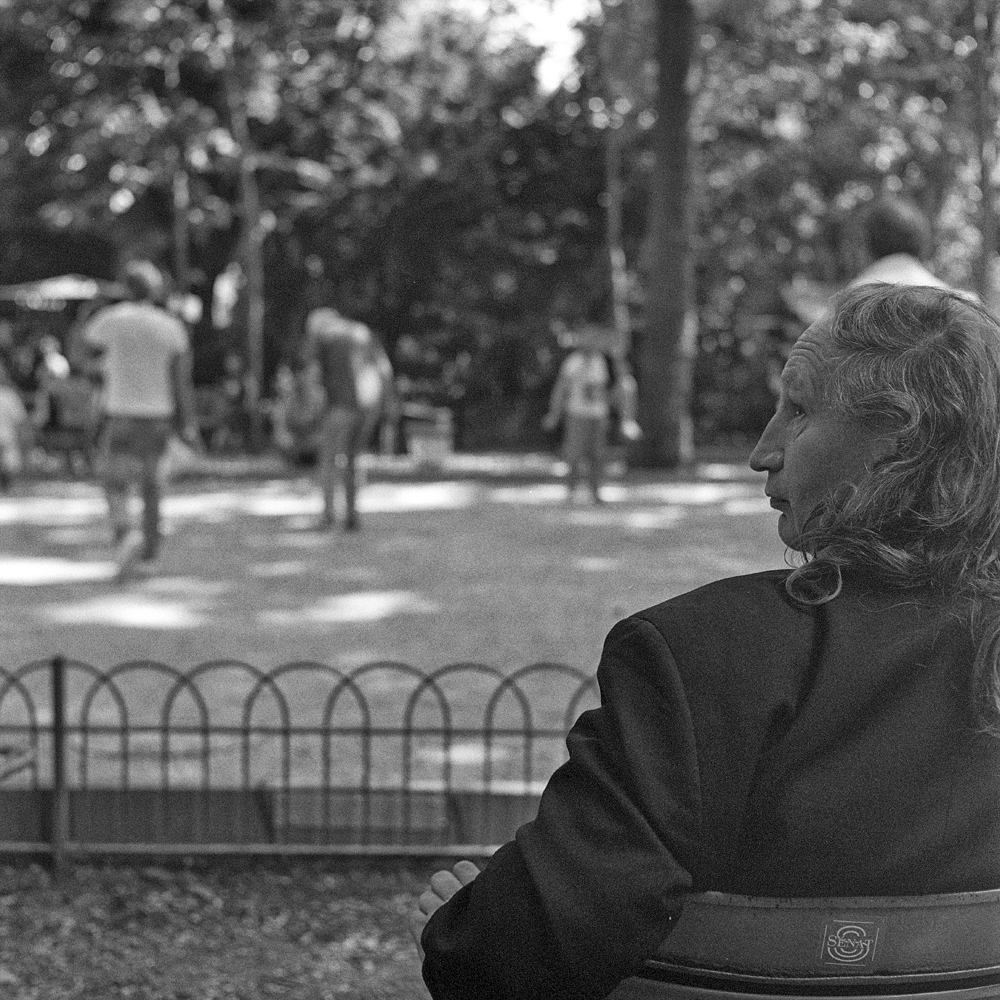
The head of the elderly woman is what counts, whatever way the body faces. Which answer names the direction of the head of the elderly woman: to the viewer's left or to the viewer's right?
to the viewer's left

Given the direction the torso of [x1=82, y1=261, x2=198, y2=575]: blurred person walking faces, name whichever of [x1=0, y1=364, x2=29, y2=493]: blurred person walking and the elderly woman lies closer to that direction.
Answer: the blurred person walking

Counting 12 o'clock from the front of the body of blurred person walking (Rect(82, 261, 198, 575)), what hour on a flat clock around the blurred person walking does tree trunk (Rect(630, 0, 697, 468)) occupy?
The tree trunk is roughly at 1 o'clock from the blurred person walking.

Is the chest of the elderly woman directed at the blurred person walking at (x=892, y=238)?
yes

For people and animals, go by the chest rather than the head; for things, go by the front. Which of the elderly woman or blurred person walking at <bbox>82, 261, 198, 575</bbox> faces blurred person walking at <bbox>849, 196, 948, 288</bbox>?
the elderly woman

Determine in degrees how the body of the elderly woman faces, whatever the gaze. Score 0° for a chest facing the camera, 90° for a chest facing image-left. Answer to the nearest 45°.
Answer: approximately 180°
